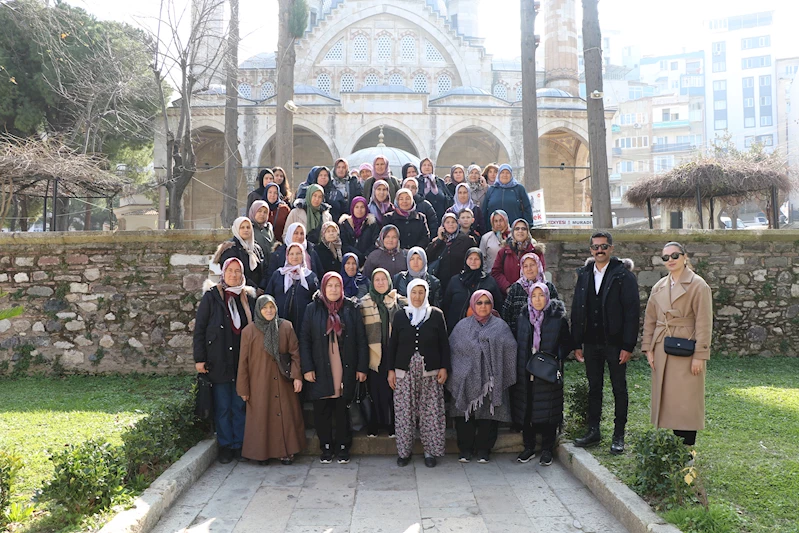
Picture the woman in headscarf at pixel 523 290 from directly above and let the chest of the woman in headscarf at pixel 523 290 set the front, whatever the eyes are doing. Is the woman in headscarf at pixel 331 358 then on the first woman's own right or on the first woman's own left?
on the first woman's own right

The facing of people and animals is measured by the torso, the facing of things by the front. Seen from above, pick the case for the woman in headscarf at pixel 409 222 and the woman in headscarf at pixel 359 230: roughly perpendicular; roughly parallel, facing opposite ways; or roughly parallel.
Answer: roughly parallel

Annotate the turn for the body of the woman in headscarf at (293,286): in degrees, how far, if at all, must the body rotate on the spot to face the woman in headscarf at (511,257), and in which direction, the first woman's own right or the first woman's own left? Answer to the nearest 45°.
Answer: approximately 90° to the first woman's own left

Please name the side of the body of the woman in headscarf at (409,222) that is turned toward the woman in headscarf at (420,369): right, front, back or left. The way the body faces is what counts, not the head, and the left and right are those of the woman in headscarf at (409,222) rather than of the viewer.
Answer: front

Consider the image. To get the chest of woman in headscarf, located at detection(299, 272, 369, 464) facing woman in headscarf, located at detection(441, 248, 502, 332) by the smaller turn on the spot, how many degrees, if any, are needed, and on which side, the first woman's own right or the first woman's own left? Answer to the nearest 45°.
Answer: approximately 90° to the first woman's own left

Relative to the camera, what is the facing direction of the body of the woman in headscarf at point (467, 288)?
toward the camera

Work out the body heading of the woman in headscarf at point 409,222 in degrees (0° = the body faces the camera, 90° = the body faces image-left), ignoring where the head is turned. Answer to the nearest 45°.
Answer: approximately 0°

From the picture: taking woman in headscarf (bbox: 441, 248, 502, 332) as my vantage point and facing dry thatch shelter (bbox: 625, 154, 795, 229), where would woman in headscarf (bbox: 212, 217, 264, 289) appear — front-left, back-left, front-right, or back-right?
back-left

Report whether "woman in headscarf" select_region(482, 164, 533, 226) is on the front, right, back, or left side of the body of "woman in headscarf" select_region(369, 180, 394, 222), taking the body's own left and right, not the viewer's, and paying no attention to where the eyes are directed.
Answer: left

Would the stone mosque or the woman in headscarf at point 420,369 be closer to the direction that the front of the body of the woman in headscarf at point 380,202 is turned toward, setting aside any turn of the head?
the woman in headscarf

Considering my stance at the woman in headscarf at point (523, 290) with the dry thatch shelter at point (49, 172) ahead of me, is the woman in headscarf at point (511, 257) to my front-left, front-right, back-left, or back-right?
front-right

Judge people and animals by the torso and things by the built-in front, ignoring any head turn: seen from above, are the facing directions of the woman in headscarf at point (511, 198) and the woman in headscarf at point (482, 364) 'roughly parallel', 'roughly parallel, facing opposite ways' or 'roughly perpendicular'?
roughly parallel

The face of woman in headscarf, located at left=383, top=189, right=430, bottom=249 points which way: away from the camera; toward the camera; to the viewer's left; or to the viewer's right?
toward the camera

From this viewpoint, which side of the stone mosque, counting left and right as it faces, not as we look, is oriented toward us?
front

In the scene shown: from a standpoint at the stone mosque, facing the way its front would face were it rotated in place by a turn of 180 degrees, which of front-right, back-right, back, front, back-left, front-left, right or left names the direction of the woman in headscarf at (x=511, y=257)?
back

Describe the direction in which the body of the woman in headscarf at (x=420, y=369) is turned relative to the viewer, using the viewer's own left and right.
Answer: facing the viewer

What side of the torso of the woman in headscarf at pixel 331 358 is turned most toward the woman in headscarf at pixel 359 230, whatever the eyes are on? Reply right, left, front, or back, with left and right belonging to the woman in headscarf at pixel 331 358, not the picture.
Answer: back

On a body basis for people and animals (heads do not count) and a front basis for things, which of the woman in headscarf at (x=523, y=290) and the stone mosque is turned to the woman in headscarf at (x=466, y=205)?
the stone mosque

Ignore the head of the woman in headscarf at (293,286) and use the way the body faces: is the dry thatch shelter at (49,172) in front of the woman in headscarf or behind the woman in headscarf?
behind

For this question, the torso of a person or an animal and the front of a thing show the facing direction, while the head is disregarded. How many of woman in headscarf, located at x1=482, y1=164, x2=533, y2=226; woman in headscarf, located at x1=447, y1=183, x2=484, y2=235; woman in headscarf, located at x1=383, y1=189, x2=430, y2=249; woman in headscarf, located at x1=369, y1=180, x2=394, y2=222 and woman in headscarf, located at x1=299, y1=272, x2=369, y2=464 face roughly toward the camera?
5

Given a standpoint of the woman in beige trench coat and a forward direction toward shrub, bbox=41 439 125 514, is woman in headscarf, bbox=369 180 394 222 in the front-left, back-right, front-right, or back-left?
front-right

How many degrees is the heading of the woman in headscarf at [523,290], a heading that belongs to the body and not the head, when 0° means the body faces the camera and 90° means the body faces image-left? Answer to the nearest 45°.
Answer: approximately 0°
